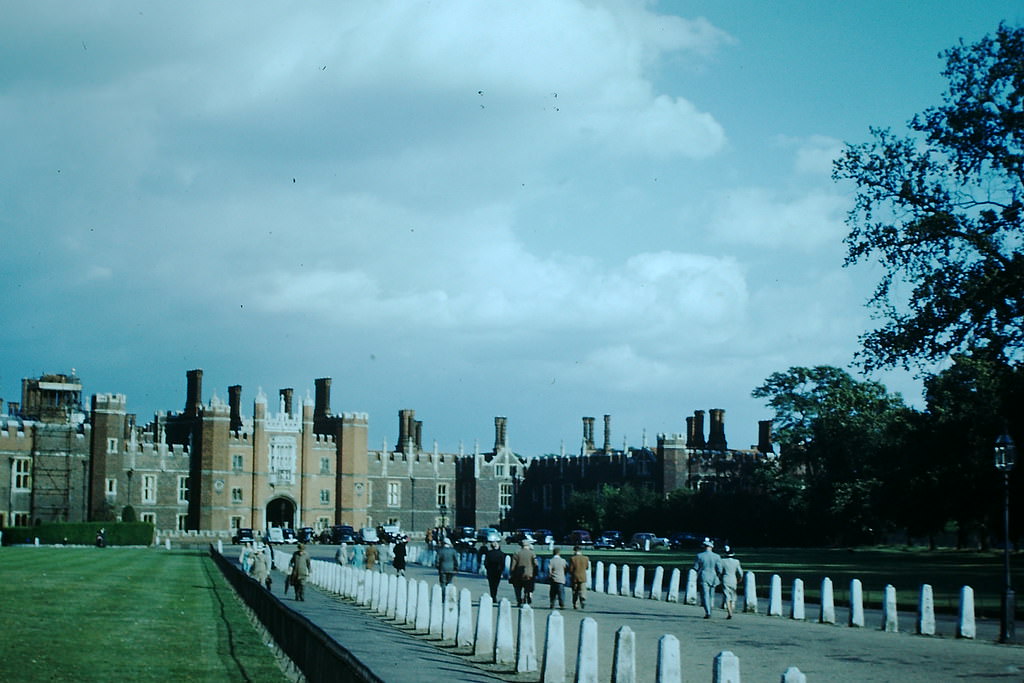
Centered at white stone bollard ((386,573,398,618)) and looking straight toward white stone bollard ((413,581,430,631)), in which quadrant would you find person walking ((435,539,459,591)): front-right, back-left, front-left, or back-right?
back-left

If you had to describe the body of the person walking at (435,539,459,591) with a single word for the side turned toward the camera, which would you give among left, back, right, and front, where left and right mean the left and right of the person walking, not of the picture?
back

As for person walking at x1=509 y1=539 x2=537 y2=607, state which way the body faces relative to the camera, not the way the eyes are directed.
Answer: away from the camera

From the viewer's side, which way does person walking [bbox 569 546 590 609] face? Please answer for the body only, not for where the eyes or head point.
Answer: away from the camera

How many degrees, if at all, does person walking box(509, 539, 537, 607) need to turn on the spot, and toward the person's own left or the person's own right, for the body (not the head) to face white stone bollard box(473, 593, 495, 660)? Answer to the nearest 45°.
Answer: approximately 180°

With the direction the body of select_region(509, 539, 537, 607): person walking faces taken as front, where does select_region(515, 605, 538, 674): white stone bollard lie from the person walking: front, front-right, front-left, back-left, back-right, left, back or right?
back

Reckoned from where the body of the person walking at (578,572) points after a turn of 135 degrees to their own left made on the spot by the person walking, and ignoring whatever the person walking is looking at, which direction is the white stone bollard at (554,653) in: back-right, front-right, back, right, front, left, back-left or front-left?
front-left

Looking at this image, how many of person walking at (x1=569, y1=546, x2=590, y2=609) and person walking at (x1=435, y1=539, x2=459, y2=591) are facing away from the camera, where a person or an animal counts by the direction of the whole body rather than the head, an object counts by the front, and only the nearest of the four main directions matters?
2

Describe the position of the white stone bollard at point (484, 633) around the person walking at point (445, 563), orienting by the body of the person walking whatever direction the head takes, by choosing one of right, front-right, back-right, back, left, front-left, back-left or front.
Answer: back

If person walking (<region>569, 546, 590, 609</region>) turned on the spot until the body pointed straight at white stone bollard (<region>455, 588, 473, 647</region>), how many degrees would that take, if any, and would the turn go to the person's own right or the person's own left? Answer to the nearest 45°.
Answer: approximately 180°

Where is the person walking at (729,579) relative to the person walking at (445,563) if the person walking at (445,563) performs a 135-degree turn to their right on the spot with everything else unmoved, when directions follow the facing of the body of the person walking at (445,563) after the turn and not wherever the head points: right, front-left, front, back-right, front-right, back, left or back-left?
front

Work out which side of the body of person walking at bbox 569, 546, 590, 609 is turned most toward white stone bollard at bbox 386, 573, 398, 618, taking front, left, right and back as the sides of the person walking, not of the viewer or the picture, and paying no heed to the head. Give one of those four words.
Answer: left

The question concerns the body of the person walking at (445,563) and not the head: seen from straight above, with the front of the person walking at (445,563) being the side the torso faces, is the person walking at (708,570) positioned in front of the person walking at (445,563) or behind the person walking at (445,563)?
behind
